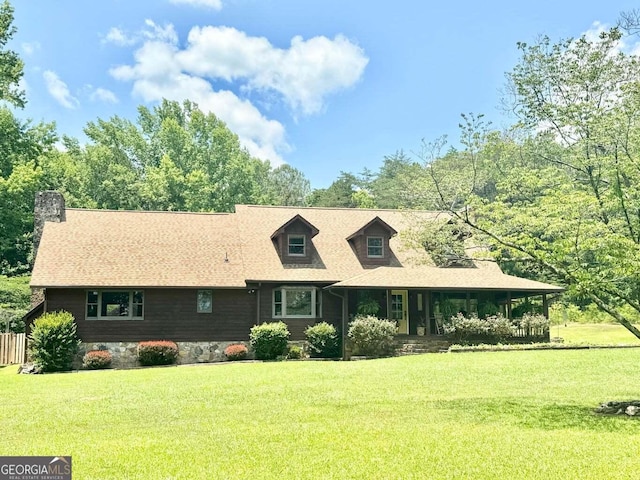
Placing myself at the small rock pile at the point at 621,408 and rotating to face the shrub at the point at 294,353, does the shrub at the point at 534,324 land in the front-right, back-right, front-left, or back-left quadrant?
front-right

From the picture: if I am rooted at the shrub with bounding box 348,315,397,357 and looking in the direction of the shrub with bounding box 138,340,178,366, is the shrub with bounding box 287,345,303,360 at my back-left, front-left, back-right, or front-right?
front-right

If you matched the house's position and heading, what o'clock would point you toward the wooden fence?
The wooden fence is roughly at 3 o'clock from the house.

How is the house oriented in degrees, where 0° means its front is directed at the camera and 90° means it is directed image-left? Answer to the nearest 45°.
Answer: approximately 0°

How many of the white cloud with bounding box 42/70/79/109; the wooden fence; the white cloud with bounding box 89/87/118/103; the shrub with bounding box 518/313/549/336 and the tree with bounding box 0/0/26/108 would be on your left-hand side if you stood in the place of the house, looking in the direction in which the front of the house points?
1

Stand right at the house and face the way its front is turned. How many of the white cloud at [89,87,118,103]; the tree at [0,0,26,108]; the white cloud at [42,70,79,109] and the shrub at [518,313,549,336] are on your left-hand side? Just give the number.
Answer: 1

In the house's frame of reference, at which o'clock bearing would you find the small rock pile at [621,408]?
The small rock pile is roughly at 11 o'clock from the house.

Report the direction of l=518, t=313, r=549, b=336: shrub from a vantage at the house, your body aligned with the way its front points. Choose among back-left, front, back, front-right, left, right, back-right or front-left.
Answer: left

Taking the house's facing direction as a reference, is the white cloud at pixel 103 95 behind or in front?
behind

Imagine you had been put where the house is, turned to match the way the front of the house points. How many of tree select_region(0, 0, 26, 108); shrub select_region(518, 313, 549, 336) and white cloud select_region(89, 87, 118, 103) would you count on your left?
1
